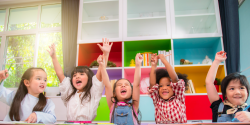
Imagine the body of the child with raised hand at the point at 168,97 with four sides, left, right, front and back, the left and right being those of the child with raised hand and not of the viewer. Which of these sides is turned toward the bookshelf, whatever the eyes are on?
back

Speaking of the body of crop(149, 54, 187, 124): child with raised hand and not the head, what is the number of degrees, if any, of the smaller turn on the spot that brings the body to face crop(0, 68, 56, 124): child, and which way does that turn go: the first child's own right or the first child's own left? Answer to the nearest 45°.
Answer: approximately 90° to the first child's own right

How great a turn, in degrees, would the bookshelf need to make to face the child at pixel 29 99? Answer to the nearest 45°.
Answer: approximately 45° to its right

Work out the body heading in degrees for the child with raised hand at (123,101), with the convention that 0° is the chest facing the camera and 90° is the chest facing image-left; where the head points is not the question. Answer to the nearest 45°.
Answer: approximately 0°

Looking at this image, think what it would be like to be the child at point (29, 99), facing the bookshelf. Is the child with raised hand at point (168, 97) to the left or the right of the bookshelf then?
right

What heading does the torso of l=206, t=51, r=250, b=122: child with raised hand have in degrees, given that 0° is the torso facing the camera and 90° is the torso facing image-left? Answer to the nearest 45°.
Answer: approximately 0°
